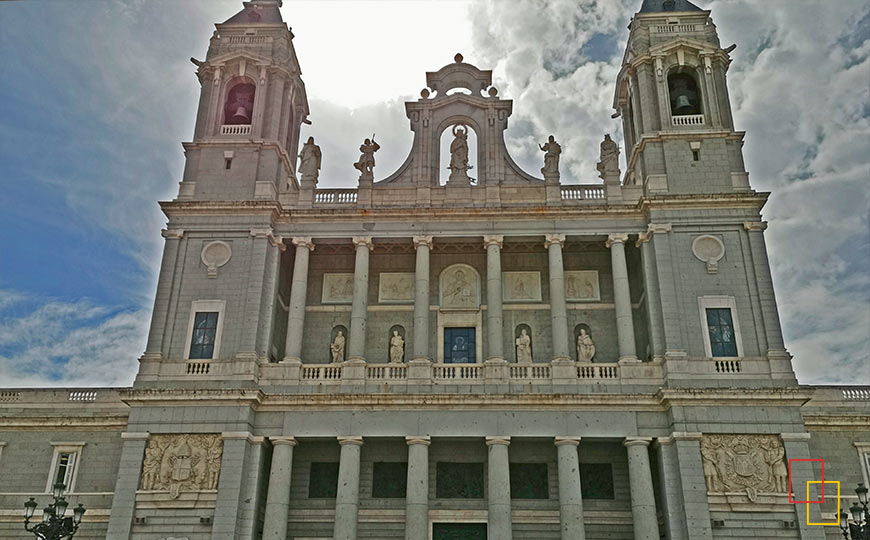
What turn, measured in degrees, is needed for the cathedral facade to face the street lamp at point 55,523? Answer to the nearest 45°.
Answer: approximately 45° to its right

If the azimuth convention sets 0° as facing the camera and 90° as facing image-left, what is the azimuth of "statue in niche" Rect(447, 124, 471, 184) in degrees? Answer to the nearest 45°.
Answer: approximately 0°

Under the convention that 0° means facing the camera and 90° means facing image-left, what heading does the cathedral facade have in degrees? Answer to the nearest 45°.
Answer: approximately 0°
